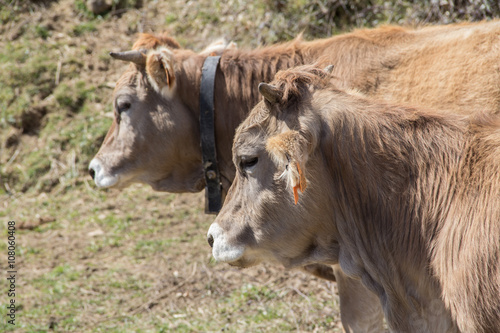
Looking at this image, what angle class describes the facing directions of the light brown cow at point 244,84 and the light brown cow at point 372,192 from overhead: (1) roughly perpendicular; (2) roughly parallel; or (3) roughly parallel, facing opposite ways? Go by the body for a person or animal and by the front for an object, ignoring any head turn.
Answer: roughly parallel

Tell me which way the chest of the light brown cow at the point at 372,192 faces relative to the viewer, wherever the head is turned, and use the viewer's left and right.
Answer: facing to the left of the viewer

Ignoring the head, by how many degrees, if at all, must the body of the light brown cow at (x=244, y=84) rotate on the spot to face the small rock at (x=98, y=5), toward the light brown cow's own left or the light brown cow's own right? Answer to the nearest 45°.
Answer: approximately 45° to the light brown cow's own right

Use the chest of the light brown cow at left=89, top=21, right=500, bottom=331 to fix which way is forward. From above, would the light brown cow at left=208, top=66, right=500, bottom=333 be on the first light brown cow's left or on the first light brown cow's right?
on the first light brown cow's left

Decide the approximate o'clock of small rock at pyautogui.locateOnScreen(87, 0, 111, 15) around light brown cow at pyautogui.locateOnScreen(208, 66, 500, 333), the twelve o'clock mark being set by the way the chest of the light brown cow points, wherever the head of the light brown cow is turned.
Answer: The small rock is roughly at 2 o'clock from the light brown cow.

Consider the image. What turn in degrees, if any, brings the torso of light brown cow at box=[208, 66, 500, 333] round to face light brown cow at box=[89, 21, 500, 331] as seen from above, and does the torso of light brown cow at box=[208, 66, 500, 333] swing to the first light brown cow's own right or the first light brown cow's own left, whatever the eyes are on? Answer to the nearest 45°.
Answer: approximately 45° to the first light brown cow's own right

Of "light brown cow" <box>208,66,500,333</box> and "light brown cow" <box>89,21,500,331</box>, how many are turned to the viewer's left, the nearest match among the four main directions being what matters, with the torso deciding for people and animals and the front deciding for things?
2

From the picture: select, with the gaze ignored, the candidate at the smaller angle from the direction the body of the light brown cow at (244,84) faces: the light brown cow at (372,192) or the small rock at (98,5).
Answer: the small rock

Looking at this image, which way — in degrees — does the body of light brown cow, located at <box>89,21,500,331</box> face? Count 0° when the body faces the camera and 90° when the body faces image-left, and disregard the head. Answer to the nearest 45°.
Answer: approximately 90°
